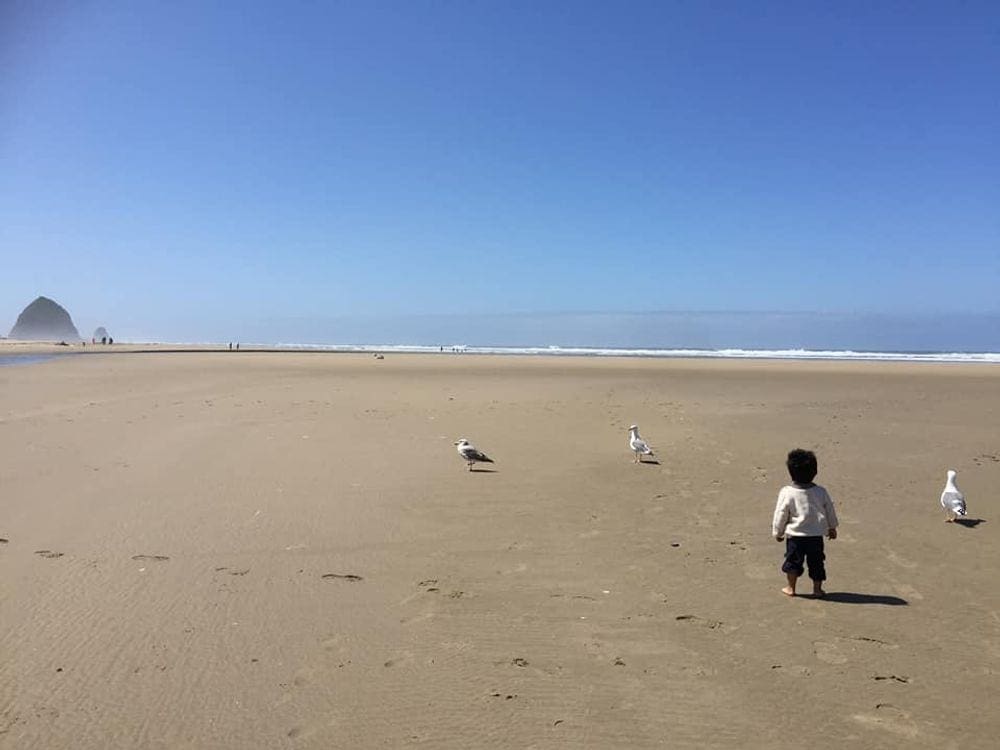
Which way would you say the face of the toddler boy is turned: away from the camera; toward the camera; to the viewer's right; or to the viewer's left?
away from the camera

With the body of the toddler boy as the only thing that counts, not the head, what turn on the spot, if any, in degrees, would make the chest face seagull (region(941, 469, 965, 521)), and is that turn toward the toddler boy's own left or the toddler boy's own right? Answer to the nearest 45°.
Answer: approximately 45° to the toddler boy's own right

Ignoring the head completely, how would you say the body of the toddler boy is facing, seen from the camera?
away from the camera
